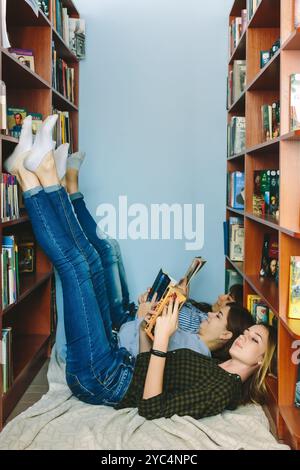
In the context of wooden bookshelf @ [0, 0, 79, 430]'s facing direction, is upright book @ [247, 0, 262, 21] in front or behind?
in front

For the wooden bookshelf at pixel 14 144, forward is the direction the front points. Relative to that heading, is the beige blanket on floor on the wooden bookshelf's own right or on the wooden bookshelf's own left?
on the wooden bookshelf's own right

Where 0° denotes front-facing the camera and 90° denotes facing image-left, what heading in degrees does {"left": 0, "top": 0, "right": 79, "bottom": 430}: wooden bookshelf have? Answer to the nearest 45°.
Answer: approximately 270°

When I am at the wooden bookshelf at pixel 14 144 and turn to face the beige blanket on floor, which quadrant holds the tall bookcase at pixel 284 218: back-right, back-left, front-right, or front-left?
front-left
